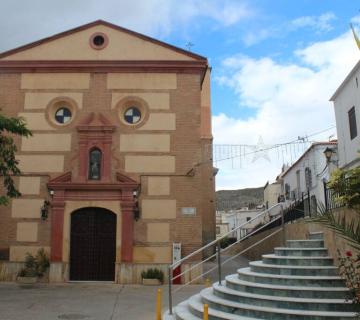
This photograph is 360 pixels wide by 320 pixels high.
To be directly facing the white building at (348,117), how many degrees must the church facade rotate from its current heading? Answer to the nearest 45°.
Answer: approximately 90° to its left

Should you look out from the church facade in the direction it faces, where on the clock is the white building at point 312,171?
The white building is roughly at 8 o'clock from the church facade.

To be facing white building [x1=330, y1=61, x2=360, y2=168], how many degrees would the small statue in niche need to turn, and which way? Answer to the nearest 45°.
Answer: approximately 90° to its left

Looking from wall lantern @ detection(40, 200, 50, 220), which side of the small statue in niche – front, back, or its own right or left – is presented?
right

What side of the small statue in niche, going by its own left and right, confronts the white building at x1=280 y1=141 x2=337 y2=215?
left

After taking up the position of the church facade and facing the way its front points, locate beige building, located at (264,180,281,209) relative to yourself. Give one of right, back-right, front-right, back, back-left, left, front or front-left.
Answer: back-left

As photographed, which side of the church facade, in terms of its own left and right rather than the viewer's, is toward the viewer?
front

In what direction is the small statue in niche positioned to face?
toward the camera
